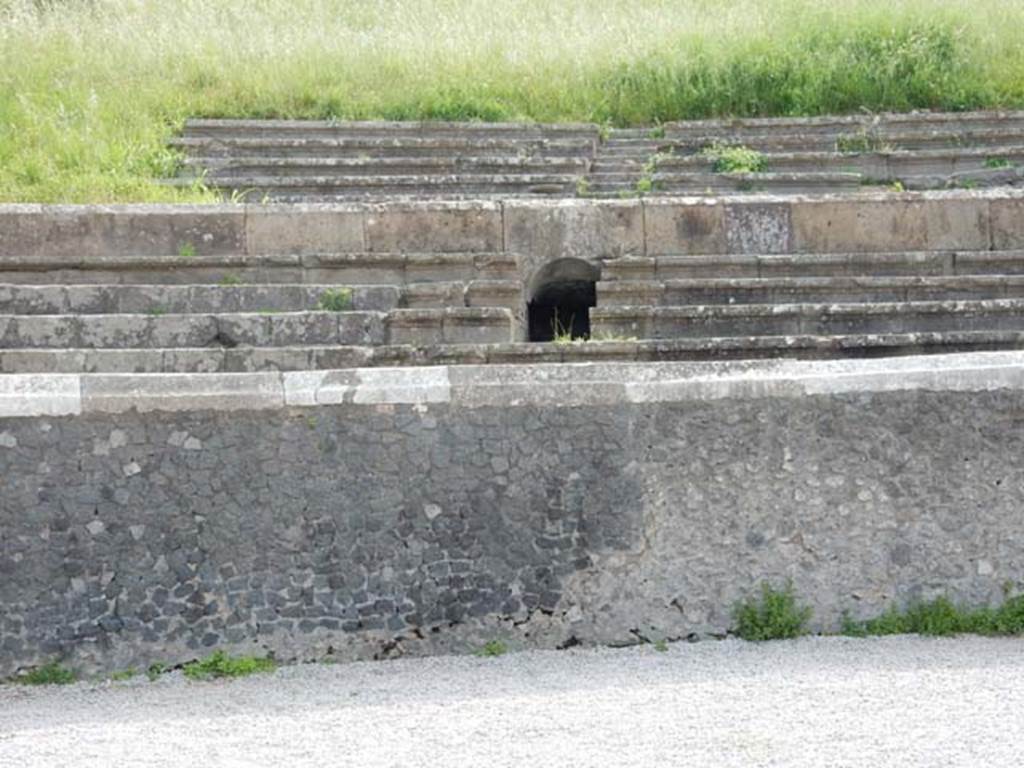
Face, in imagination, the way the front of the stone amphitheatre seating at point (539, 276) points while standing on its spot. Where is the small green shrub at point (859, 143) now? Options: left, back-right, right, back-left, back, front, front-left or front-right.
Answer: back-left

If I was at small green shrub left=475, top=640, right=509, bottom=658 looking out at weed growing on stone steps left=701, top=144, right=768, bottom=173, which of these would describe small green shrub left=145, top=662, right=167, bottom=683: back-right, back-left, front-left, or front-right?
back-left

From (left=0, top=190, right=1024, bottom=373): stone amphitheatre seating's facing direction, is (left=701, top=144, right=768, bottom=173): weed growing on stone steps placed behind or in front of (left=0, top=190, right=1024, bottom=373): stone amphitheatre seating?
behind

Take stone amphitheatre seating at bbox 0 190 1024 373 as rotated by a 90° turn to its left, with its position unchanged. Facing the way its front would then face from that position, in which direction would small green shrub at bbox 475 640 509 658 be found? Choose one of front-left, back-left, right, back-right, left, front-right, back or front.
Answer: right

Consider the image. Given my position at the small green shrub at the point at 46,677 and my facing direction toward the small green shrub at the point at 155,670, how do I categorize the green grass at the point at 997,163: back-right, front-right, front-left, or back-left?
front-left

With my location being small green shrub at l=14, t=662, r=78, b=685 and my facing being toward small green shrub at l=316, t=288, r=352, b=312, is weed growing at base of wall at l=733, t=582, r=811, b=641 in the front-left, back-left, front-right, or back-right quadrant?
front-right

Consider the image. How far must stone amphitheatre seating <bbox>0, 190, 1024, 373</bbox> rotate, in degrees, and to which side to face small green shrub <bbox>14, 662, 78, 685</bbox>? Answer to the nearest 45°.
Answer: approximately 45° to its right

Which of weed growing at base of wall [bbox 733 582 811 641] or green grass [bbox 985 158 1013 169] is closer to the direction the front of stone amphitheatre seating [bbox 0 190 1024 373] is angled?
the weed growing at base of wall

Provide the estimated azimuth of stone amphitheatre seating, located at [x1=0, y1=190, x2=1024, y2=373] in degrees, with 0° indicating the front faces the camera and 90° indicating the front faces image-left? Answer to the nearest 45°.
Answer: approximately 0°

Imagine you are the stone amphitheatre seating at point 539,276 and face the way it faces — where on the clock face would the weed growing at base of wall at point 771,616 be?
The weed growing at base of wall is roughly at 11 o'clock from the stone amphitheatre seating.

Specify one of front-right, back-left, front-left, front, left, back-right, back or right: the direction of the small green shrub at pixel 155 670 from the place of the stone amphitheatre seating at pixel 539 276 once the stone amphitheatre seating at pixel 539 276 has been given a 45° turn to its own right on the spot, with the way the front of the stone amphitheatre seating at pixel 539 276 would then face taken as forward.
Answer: front

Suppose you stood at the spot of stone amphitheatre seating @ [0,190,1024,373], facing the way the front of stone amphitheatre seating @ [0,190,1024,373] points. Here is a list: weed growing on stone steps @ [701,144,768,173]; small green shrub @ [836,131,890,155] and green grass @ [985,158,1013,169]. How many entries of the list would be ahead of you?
0

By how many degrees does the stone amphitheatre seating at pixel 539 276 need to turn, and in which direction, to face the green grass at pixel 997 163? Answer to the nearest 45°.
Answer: approximately 135° to its left
